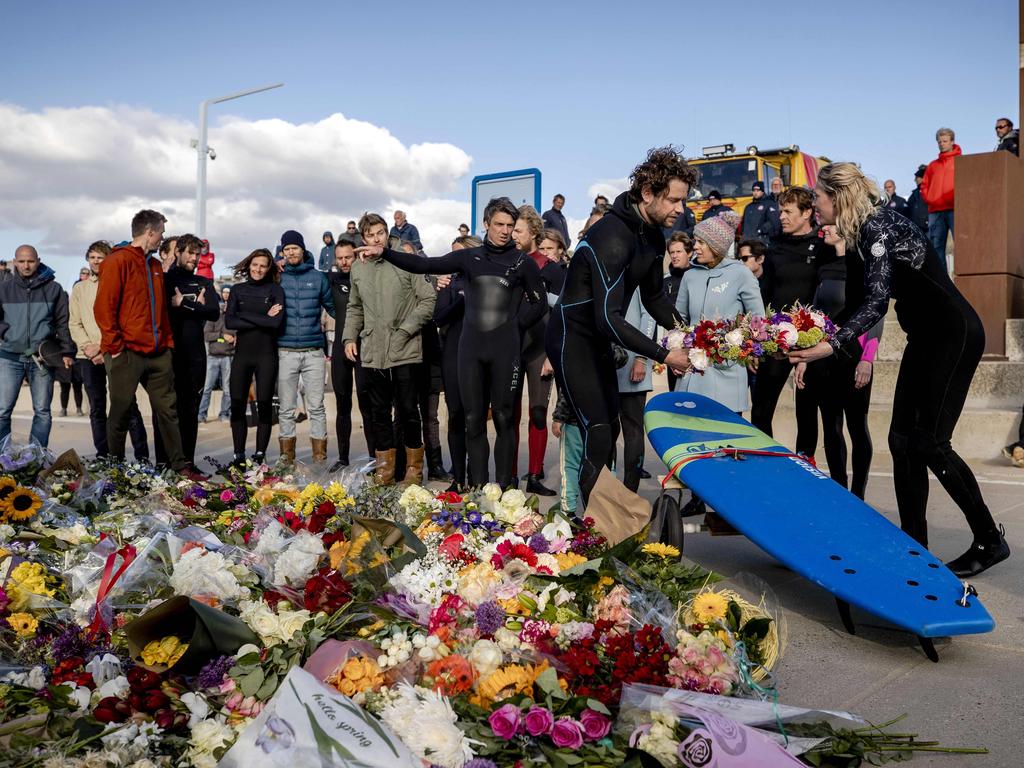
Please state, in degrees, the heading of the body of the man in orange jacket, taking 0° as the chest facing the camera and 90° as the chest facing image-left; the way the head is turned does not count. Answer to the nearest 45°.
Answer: approximately 315°

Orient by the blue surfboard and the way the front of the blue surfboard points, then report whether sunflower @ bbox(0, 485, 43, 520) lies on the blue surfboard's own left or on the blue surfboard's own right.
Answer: on the blue surfboard's own left

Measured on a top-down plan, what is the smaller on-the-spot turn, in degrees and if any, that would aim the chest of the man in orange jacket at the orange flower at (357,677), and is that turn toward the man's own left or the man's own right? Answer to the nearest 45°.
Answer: approximately 45° to the man's own right

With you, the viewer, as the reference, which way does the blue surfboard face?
facing away from the viewer and to the left of the viewer

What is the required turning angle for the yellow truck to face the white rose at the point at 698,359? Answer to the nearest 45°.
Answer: approximately 45° to its left

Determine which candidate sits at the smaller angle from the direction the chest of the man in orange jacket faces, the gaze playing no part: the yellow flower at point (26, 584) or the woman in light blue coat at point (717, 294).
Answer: the woman in light blue coat

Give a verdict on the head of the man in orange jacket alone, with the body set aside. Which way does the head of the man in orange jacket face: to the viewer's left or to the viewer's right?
to the viewer's right

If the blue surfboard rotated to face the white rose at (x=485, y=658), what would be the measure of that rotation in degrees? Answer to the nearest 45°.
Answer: approximately 90° to its left

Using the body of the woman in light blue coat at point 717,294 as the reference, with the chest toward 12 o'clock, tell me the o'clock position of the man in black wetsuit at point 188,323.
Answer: The man in black wetsuit is roughly at 2 o'clock from the woman in light blue coat.
